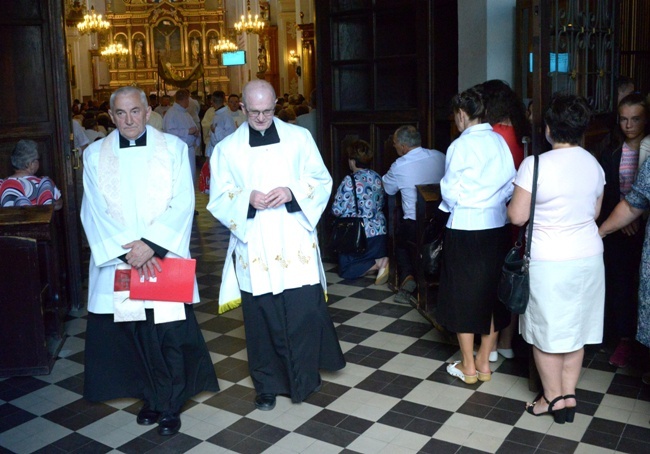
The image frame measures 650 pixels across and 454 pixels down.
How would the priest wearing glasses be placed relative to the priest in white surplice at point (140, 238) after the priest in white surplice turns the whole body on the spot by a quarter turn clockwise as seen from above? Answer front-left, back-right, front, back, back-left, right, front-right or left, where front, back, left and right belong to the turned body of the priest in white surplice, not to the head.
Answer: back

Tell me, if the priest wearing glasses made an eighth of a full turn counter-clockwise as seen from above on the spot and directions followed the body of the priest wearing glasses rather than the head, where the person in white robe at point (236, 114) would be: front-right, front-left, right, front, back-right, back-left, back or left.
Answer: back-left

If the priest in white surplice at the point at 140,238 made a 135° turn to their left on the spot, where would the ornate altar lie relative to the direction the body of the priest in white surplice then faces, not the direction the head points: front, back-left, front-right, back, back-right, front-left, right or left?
front-left

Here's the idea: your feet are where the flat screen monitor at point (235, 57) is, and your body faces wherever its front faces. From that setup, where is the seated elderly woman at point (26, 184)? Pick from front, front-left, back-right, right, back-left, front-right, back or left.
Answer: front

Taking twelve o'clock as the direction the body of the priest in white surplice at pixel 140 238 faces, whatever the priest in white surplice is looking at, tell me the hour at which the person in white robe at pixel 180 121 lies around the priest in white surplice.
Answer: The person in white robe is roughly at 6 o'clock from the priest in white surplice.

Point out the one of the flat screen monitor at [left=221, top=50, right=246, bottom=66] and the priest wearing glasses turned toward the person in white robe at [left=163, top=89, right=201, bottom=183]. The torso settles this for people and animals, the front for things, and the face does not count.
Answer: the flat screen monitor

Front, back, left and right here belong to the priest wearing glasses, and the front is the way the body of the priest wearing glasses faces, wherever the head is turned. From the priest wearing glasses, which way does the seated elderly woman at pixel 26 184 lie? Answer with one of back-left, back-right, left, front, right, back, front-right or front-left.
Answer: back-right

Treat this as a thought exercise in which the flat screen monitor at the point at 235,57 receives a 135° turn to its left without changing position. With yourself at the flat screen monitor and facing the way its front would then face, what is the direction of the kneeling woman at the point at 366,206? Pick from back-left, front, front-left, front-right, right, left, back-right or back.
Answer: back-right

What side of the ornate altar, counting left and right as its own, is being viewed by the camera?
front

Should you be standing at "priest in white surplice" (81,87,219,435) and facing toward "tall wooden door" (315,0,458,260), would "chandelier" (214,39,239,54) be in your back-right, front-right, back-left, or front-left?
front-left

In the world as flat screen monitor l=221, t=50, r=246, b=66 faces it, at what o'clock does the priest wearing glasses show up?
The priest wearing glasses is roughly at 12 o'clock from the flat screen monitor.

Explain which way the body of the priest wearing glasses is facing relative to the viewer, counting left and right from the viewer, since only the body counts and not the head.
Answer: facing the viewer

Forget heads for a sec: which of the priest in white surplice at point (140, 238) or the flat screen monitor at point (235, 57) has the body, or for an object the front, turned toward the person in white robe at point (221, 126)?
the flat screen monitor

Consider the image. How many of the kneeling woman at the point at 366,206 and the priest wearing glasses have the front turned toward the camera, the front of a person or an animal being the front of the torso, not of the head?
1

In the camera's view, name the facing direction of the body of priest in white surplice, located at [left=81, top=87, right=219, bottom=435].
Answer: toward the camera

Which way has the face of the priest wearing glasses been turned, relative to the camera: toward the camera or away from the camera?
toward the camera

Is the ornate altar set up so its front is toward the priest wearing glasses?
yes
